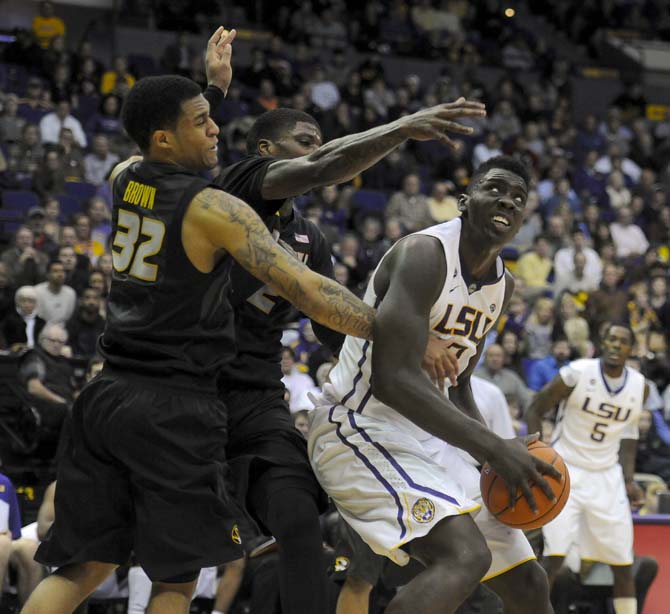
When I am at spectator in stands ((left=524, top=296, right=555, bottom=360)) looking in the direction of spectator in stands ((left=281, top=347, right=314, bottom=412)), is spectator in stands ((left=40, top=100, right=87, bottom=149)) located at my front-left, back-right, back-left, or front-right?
front-right

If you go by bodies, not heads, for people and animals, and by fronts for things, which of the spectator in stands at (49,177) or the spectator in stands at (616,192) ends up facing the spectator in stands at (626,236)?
the spectator in stands at (616,192)

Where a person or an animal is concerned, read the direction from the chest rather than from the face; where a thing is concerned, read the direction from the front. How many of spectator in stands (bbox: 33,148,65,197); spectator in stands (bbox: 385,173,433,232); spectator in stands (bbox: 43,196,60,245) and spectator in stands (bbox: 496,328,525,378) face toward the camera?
4

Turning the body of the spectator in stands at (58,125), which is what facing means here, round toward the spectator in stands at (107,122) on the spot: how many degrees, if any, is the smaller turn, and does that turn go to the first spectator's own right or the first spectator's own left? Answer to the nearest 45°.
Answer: approximately 135° to the first spectator's own left

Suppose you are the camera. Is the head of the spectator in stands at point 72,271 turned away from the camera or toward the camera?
toward the camera

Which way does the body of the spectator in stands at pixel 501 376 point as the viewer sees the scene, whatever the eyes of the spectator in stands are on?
toward the camera

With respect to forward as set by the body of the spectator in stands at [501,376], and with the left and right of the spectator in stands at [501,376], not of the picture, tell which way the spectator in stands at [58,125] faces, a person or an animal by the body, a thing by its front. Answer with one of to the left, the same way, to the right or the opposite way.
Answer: the same way

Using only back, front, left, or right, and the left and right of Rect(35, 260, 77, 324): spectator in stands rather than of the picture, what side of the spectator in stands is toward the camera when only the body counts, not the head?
front

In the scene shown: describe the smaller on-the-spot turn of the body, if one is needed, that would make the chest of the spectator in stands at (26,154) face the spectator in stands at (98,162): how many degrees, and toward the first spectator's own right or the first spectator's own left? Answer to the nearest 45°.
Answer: approximately 90° to the first spectator's own left

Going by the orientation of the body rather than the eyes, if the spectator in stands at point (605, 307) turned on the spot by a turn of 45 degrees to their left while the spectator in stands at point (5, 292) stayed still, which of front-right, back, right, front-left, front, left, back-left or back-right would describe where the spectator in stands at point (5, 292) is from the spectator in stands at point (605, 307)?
right

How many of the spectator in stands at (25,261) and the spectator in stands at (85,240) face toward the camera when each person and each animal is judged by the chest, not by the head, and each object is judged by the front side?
2

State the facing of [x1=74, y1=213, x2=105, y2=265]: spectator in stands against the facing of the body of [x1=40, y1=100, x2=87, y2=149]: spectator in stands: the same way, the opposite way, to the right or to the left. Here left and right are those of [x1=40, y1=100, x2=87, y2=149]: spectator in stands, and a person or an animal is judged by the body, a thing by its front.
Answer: the same way

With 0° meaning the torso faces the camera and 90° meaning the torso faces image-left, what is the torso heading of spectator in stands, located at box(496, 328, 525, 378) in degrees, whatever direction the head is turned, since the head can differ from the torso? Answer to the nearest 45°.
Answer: approximately 0°

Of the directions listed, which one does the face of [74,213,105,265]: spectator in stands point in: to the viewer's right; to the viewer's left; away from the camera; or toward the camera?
toward the camera

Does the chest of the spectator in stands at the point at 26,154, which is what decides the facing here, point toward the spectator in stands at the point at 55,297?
yes

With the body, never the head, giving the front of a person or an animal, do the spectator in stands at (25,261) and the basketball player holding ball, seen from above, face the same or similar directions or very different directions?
same or similar directions

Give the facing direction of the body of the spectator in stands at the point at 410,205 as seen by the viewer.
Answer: toward the camera

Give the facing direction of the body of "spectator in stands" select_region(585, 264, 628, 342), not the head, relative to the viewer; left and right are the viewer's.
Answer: facing the viewer

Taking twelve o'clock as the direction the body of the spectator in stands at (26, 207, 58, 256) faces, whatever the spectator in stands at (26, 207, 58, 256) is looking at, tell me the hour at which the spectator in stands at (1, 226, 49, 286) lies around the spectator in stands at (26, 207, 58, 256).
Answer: the spectator in stands at (1, 226, 49, 286) is roughly at 2 o'clock from the spectator in stands at (26, 207, 58, 256).

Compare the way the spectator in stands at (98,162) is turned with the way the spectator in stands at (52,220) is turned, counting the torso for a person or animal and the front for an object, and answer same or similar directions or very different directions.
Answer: same or similar directions

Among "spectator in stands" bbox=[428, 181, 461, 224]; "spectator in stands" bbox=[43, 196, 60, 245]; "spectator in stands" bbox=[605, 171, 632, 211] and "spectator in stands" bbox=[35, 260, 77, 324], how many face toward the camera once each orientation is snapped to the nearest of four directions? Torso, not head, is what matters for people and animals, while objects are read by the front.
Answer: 4
